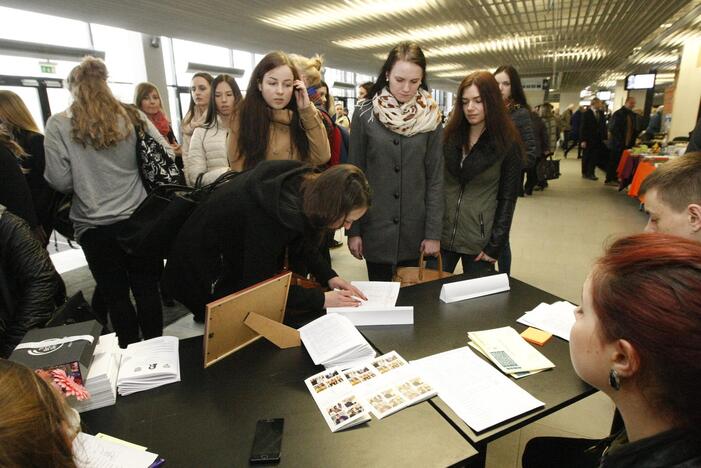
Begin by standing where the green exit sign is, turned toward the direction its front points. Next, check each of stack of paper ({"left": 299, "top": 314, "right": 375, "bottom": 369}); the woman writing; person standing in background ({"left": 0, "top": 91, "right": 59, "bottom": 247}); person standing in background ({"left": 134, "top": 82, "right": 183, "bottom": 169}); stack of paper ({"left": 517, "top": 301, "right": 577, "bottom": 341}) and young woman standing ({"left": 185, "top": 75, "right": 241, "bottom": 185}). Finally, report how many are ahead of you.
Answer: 6

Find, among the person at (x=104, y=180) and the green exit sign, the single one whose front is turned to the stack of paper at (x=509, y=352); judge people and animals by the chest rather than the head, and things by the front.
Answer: the green exit sign

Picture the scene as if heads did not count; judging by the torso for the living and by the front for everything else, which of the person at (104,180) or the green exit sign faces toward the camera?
the green exit sign

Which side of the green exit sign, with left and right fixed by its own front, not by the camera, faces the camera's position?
front

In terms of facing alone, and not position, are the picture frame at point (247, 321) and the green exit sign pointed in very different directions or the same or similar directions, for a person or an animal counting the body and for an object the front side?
very different directions

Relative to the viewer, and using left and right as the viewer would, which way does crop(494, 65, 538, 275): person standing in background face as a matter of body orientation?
facing the viewer and to the left of the viewer

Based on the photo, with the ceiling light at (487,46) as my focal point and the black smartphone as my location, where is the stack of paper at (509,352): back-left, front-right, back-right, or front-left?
front-right

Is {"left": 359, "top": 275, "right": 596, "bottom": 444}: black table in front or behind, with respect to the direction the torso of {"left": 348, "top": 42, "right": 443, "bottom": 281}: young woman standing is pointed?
in front

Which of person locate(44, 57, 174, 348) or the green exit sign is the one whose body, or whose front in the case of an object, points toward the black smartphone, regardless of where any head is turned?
the green exit sign

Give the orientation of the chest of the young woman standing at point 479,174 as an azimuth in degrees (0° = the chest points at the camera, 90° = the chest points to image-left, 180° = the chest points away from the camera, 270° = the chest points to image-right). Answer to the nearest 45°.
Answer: approximately 45°

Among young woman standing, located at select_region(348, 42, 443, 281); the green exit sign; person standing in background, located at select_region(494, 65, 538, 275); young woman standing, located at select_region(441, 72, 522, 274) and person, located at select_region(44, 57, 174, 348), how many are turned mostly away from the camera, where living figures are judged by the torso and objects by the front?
1

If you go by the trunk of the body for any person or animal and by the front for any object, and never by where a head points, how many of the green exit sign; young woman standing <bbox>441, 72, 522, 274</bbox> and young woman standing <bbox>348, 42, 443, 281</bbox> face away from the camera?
0

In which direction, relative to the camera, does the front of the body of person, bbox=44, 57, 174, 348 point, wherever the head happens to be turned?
away from the camera

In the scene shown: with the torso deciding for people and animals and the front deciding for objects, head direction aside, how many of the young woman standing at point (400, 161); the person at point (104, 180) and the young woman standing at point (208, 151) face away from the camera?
1

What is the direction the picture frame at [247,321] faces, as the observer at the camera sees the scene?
facing away from the viewer and to the left of the viewer

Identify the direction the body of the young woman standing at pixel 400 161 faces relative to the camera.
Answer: toward the camera

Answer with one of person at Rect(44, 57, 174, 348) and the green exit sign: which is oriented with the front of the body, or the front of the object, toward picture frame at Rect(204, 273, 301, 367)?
the green exit sign
